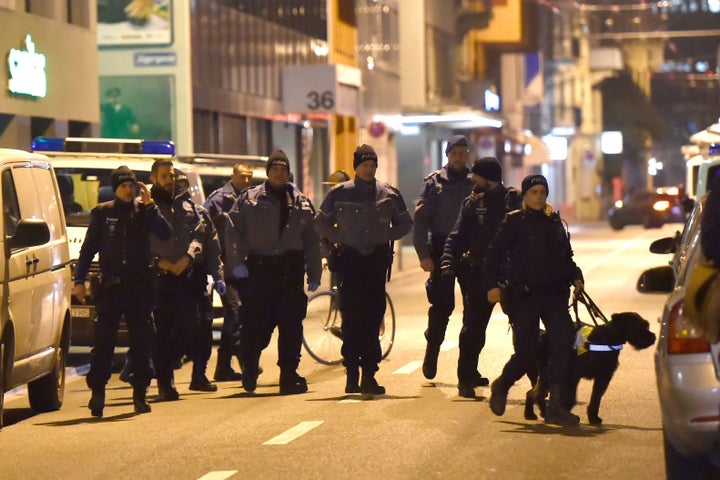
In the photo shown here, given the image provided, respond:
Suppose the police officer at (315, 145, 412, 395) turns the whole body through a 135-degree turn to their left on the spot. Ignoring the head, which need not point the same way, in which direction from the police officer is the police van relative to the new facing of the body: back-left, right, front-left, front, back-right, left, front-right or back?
left

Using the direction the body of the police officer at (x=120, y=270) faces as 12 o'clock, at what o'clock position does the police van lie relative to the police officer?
The police van is roughly at 6 o'clock from the police officer.

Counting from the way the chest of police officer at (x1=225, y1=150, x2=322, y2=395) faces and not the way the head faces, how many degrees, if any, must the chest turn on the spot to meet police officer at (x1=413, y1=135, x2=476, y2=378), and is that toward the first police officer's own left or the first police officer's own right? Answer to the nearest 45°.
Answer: approximately 90° to the first police officer's own left

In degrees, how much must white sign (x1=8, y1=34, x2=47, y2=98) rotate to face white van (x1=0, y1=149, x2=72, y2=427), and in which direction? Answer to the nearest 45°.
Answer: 0° — it already faces it

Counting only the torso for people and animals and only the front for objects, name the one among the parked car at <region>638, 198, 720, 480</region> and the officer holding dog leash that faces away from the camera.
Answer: the parked car

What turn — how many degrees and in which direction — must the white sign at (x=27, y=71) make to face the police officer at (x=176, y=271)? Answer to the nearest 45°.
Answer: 0° — it already faces them

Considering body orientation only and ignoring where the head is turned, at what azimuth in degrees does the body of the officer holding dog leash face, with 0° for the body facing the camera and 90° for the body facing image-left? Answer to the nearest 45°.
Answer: approximately 315°

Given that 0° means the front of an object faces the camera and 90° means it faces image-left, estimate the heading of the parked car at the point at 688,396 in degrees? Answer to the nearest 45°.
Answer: approximately 180°

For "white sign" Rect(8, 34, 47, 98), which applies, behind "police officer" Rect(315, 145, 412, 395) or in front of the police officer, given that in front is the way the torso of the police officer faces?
behind

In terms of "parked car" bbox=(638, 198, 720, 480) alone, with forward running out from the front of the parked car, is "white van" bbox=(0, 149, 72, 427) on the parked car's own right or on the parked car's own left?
on the parked car's own left

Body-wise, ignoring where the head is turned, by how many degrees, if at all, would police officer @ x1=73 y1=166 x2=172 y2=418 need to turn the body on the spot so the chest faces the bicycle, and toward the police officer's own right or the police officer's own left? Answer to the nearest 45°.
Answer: approximately 135° to the police officer's own left
